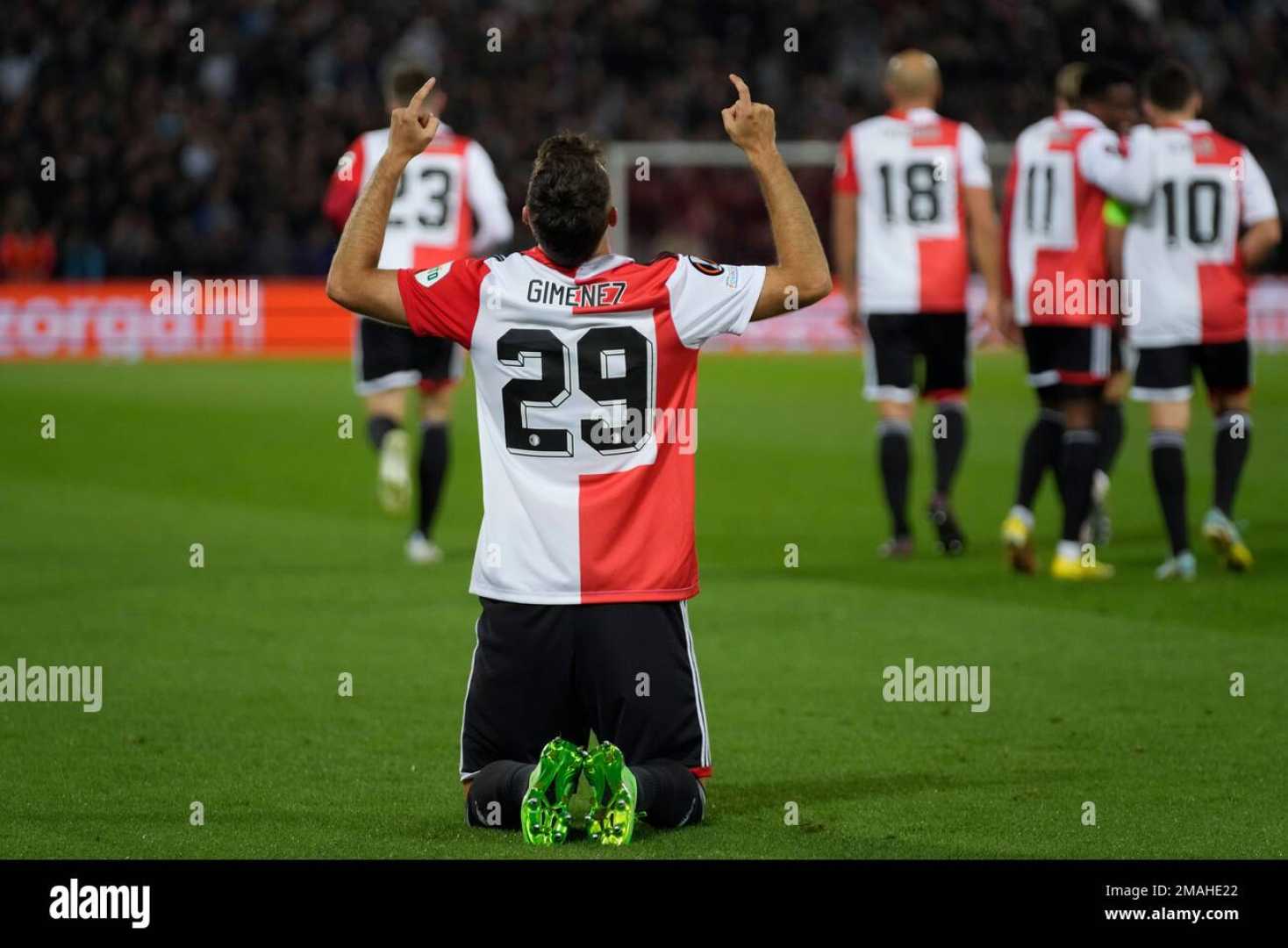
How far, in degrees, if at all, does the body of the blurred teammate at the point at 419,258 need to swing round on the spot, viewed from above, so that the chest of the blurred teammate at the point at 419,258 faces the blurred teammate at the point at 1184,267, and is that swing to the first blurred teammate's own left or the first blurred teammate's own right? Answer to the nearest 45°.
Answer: approximately 90° to the first blurred teammate's own right

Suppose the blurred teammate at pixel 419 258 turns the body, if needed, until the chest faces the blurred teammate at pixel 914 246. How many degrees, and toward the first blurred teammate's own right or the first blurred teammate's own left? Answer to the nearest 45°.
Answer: approximately 90° to the first blurred teammate's own right

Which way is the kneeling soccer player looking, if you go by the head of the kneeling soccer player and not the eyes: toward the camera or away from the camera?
away from the camera

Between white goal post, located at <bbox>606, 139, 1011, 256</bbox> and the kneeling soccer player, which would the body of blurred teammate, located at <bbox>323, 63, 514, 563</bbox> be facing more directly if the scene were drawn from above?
the white goal post

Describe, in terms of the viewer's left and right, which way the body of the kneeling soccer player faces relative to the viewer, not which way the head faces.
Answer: facing away from the viewer

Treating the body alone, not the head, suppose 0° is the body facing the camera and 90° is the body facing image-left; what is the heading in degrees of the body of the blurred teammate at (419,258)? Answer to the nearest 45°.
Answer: approximately 180°

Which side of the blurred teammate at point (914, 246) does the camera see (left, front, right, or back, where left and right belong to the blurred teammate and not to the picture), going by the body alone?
back

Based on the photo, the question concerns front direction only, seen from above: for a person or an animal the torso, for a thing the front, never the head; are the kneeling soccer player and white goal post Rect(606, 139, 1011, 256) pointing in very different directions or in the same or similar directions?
very different directions

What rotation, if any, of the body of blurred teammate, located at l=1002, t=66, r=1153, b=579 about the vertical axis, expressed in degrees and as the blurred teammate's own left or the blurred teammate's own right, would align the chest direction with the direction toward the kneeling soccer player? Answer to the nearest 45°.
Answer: approximately 135° to the blurred teammate's own right

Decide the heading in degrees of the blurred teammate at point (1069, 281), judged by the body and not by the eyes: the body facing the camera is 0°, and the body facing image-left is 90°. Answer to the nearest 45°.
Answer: approximately 225°

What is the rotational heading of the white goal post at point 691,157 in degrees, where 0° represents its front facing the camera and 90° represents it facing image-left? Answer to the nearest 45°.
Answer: approximately 0°

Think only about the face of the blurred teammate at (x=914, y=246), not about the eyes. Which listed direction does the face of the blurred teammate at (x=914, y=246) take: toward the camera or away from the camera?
away from the camera

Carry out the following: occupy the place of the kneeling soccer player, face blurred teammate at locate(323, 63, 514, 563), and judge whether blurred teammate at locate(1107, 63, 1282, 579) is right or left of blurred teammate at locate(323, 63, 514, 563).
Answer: right

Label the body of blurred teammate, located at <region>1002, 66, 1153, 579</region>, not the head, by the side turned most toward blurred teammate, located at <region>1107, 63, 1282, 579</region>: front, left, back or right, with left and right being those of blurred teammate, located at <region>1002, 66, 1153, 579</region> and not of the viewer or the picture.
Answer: right

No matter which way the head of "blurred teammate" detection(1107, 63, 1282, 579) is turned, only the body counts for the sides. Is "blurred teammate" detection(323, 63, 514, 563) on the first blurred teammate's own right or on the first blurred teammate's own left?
on the first blurred teammate's own left

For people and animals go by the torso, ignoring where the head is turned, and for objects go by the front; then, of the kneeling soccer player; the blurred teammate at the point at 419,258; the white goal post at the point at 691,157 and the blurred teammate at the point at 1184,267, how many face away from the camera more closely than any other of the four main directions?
3

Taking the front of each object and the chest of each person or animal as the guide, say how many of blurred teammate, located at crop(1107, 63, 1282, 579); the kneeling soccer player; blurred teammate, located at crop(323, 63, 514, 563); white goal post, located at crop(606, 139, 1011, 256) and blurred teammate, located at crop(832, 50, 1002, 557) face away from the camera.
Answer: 4
